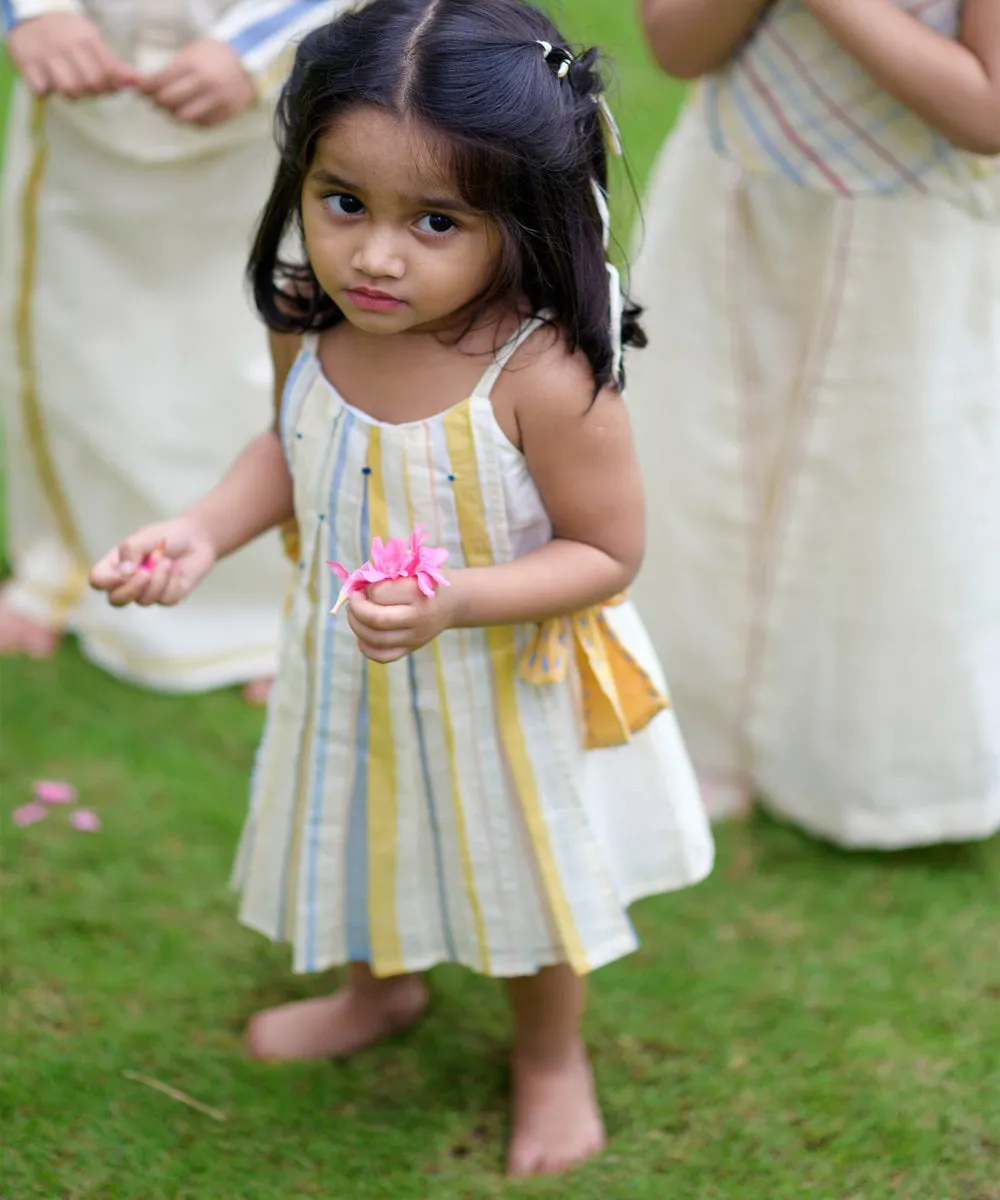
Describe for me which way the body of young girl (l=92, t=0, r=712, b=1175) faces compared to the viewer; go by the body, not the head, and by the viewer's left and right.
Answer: facing the viewer and to the left of the viewer

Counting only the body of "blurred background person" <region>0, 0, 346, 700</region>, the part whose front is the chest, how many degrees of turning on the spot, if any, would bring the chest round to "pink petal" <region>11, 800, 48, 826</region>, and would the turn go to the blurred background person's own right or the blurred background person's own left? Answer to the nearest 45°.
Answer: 0° — they already face it

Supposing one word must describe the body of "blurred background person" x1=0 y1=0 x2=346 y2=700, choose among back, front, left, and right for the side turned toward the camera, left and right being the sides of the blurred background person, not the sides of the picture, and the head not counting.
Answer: front

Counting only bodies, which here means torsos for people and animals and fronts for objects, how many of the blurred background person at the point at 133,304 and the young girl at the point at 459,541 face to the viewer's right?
0

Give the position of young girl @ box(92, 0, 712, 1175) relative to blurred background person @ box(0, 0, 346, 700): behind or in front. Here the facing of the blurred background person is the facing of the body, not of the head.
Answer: in front

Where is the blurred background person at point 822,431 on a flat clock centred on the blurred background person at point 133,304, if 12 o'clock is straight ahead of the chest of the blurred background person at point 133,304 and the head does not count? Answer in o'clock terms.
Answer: the blurred background person at point 822,431 is roughly at 10 o'clock from the blurred background person at point 133,304.
